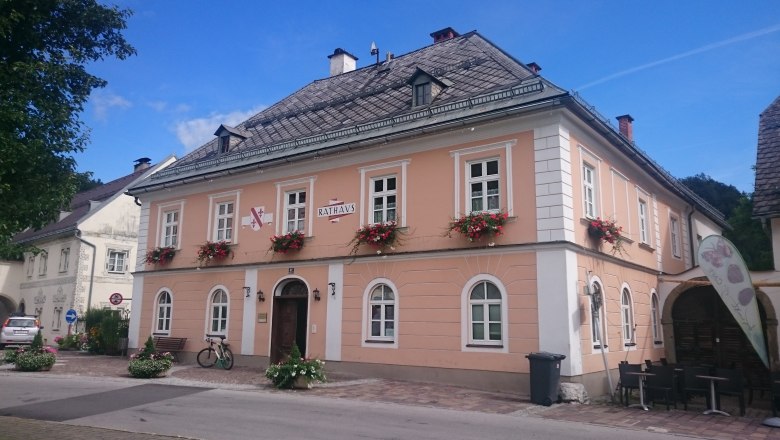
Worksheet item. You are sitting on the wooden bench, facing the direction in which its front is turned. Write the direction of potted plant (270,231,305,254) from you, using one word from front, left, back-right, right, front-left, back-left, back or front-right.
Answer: left

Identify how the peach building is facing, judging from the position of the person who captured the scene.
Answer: facing the viewer and to the left of the viewer

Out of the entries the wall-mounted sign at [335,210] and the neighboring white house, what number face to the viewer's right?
0

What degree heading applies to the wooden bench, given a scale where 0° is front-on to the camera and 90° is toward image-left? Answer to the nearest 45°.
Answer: approximately 45°

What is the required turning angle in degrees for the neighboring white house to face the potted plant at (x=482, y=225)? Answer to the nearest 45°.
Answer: approximately 45° to its left

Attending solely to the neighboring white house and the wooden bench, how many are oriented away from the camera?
0

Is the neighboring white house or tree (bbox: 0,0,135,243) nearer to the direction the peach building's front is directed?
the tree

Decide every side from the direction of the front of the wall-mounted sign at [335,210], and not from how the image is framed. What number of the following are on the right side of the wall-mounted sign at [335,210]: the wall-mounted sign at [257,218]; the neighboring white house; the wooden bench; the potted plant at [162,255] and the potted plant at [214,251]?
5

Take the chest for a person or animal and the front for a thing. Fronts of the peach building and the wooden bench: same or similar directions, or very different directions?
same or similar directions

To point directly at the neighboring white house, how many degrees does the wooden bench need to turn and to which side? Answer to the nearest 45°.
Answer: approximately 135° to its right

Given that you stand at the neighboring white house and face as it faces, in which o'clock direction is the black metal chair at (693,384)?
The black metal chair is roughly at 10 o'clock from the neighboring white house.

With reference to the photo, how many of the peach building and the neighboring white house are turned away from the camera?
0

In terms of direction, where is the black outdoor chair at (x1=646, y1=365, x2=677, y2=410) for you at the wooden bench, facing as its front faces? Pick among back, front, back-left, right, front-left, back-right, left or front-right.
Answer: left

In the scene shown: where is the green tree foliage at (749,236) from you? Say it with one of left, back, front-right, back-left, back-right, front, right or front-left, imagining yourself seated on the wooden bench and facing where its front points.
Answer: back-left

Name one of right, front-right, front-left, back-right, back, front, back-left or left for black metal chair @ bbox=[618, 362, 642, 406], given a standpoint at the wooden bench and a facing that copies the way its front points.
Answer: left

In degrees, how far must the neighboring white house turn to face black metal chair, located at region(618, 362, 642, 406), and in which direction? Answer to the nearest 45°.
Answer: approximately 45° to its left
